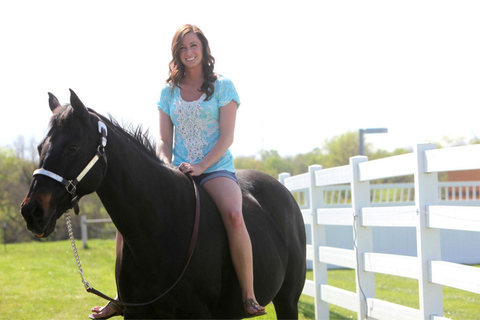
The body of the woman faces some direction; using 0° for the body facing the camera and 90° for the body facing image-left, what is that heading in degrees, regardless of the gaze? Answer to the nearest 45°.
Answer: approximately 0°

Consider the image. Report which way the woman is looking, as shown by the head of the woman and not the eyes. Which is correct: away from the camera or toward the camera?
toward the camera

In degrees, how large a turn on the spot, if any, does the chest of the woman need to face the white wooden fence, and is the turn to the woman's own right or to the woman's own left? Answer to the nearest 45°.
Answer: approximately 135° to the woman's own left
